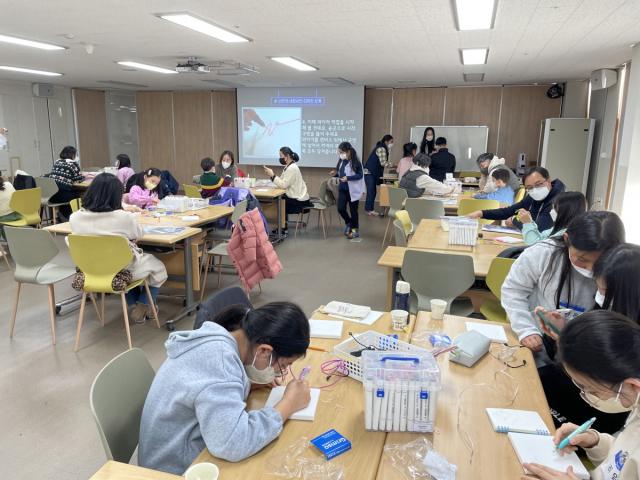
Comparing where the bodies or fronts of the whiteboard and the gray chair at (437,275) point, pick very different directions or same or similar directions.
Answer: very different directions

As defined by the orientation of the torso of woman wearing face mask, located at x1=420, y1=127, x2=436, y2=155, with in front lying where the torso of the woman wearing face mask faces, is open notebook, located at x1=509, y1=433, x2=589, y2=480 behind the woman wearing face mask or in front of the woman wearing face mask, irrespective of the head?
in front

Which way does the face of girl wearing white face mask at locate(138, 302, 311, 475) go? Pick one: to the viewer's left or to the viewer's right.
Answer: to the viewer's right

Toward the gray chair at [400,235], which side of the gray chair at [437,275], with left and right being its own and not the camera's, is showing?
front

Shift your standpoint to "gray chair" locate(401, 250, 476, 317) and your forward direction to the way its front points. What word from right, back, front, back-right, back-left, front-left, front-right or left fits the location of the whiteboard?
front

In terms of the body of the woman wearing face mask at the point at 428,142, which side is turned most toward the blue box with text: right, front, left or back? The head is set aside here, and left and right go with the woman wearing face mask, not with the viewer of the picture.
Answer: front

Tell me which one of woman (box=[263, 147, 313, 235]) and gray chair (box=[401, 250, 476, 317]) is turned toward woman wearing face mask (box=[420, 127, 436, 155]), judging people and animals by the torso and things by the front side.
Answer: the gray chair

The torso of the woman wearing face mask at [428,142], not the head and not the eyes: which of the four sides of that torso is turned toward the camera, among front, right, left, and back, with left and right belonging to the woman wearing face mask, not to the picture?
front

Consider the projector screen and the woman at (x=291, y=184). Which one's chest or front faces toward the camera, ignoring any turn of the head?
the projector screen

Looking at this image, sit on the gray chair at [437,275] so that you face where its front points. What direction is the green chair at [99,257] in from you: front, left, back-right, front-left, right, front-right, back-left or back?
left

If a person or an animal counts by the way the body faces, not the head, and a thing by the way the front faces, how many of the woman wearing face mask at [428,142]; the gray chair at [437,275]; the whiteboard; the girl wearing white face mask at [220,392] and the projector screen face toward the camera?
3

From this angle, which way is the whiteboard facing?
toward the camera

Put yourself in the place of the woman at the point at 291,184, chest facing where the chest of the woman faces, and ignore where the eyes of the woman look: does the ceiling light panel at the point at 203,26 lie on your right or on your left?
on your left

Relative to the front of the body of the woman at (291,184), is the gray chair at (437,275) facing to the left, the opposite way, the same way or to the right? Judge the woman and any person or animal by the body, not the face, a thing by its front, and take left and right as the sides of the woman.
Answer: to the right

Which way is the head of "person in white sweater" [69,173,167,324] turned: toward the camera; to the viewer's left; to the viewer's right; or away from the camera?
away from the camera

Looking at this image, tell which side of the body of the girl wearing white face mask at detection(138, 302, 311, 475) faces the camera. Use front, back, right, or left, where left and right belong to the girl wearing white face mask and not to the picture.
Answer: right

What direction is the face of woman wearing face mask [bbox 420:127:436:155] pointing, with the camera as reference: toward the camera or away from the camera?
toward the camera

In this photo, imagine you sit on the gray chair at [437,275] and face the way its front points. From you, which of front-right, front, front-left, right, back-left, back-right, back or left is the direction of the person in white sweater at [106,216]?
left

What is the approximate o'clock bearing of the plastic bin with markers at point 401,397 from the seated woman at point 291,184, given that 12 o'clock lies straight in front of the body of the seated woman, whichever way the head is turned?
The plastic bin with markers is roughly at 9 o'clock from the seated woman.

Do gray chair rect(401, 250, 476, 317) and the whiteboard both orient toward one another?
yes

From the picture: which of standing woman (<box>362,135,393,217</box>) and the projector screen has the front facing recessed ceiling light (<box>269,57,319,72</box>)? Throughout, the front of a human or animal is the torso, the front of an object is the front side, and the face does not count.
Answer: the projector screen
